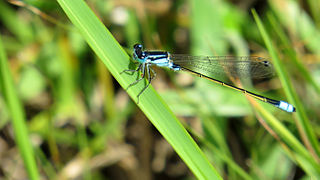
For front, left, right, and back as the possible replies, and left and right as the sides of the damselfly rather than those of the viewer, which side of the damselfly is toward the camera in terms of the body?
left
